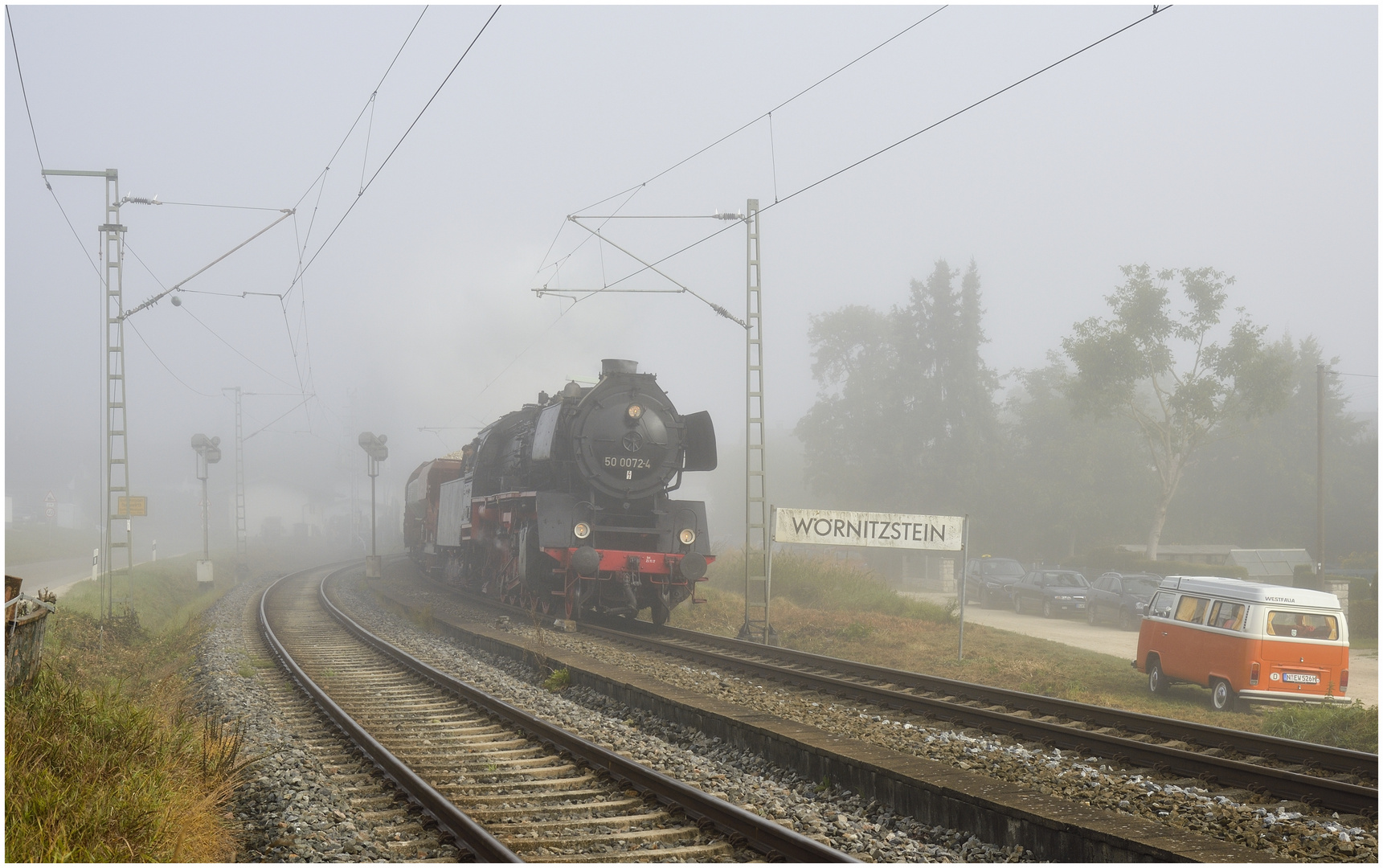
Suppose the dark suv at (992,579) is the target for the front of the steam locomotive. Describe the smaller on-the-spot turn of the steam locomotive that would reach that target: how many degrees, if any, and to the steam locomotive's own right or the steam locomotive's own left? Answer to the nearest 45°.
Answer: approximately 90° to the steam locomotive's own left

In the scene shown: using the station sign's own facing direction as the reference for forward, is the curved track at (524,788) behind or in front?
in front

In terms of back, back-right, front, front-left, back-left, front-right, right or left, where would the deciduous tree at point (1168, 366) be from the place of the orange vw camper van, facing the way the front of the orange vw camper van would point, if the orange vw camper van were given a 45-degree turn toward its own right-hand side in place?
front

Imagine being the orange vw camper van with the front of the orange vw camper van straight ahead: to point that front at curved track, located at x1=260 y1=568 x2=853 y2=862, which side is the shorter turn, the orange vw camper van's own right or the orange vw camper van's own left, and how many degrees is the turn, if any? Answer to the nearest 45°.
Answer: approximately 90° to the orange vw camper van's own left

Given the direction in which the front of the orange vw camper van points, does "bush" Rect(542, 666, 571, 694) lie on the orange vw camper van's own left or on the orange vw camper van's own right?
on the orange vw camper van's own left

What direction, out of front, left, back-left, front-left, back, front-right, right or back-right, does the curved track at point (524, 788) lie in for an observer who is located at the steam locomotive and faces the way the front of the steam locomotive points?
front-right

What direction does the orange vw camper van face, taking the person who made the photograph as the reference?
facing away from the viewer and to the left of the viewer

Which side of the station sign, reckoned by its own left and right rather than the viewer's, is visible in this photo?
front
